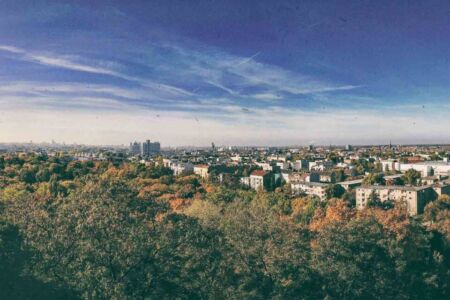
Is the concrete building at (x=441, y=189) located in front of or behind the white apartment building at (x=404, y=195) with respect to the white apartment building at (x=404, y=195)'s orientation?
behind

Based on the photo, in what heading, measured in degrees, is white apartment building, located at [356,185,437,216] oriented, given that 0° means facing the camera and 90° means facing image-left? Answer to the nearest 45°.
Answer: approximately 45°
